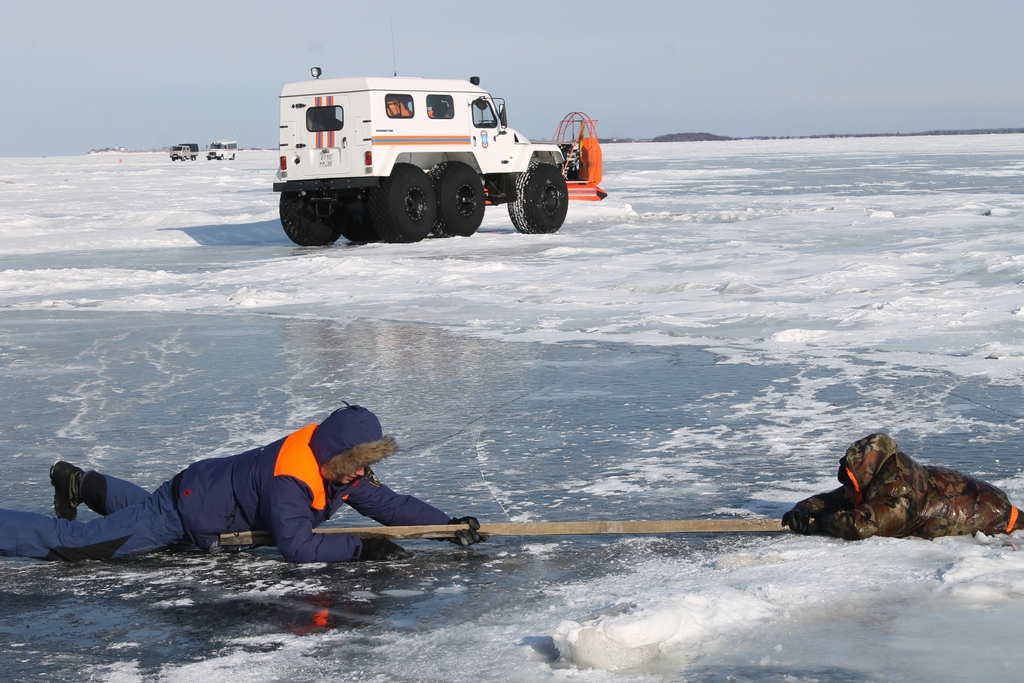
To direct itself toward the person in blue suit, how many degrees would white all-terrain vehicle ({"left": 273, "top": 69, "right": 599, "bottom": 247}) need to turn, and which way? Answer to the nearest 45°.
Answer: approximately 135° to its right

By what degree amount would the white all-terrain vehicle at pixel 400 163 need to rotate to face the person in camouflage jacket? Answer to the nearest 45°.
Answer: approximately 135° to its right

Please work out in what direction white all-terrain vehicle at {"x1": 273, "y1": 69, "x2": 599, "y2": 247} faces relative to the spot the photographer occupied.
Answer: facing away from the viewer and to the right of the viewer
